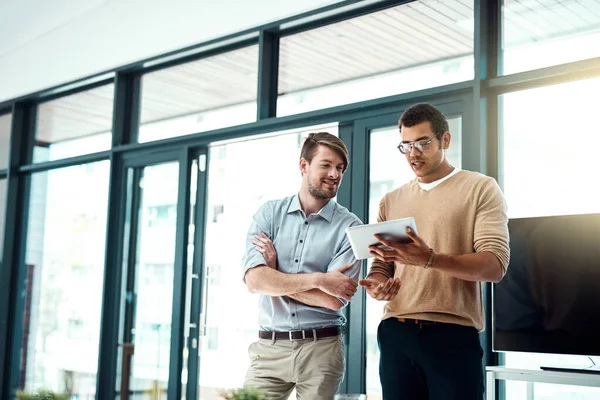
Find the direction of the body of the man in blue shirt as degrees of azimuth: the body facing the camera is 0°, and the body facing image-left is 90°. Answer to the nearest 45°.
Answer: approximately 0°

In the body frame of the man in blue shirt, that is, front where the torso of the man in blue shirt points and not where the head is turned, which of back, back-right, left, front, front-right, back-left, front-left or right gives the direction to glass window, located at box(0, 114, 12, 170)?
back-right

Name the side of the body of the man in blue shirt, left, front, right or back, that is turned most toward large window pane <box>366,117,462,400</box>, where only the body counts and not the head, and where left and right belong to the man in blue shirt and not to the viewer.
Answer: back

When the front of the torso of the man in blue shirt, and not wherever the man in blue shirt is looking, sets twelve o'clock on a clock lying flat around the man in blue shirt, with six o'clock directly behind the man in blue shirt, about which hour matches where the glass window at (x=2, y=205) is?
The glass window is roughly at 5 o'clock from the man in blue shirt.

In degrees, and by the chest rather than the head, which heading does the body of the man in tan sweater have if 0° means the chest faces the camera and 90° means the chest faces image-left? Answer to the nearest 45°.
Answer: approximately 45°

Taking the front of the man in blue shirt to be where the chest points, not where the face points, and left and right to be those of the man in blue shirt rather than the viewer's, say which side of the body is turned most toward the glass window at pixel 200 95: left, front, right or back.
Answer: back
